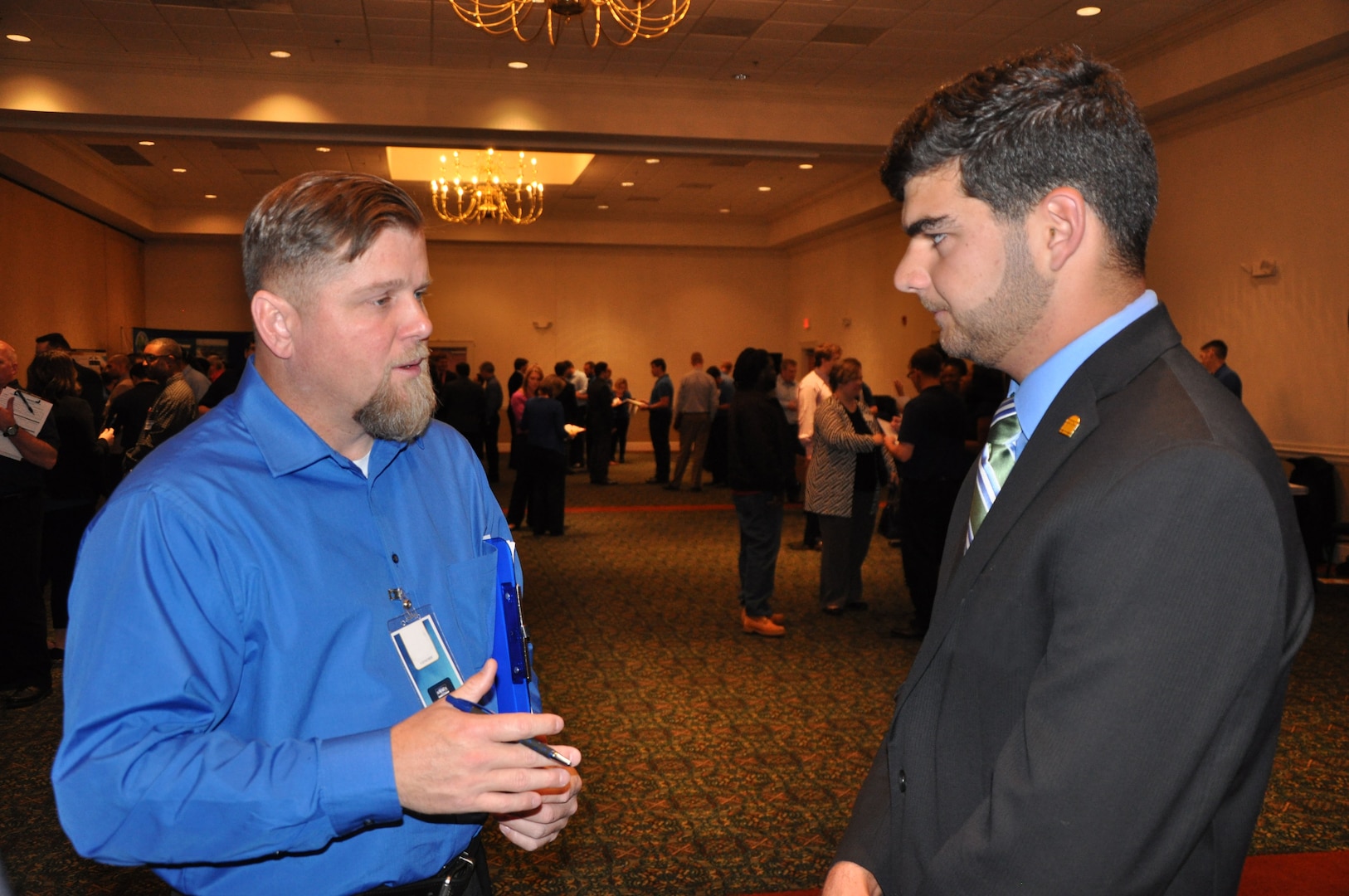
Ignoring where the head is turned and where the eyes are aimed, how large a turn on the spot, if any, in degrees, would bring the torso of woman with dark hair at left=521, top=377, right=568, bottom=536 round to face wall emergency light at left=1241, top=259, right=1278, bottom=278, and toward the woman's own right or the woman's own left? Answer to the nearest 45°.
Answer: approximately 45° to the woman's own right

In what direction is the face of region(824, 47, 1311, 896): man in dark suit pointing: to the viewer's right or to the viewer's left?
to the viewer's left

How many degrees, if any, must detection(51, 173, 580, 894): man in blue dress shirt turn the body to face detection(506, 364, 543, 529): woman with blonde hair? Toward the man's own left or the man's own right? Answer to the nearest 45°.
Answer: approximately 135° to the man's own left

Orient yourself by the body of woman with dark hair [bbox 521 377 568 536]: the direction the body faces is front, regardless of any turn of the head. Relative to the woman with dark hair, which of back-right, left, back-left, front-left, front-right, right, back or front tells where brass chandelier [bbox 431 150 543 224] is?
front-left

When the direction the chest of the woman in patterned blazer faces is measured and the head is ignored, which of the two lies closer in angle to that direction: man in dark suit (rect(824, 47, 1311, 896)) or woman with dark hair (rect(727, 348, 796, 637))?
the man in dark suit

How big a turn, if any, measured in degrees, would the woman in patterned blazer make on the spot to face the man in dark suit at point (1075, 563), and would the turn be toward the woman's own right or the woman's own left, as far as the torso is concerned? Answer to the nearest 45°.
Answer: approximately 45° to the woman's own right

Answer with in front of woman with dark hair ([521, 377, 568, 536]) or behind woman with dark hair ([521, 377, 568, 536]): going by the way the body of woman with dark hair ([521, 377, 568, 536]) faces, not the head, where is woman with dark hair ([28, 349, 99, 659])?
behind

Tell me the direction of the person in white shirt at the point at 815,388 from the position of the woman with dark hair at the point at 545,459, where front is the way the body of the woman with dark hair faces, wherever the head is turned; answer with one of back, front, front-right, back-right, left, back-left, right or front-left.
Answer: right
